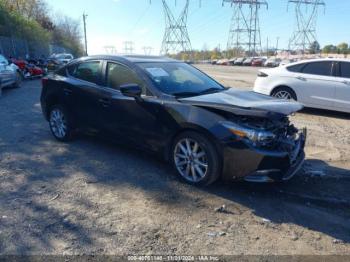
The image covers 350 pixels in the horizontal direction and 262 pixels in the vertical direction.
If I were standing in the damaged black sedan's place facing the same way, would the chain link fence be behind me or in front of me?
behind

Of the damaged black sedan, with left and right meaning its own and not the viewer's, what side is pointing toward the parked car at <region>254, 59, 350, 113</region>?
left

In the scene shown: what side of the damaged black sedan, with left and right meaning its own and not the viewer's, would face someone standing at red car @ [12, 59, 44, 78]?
back

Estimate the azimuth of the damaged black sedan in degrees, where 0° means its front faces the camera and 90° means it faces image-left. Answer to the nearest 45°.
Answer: approximately 315°

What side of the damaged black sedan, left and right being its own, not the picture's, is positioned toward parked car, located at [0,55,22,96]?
back

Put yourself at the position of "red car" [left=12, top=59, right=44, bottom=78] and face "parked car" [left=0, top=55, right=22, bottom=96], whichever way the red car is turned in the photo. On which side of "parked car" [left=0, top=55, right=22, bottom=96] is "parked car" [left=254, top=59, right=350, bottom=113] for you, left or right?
left
